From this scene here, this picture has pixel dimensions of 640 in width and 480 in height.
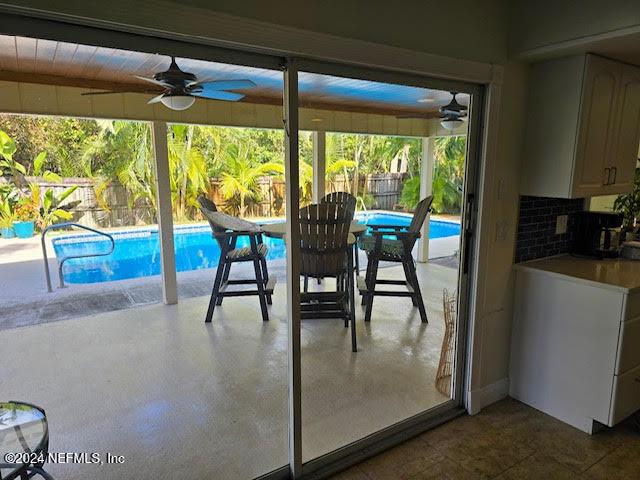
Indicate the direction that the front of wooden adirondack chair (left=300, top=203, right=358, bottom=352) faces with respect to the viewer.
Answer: facing away from the viewer

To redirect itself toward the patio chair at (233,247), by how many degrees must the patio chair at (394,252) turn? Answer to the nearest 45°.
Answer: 0° — it already faces it

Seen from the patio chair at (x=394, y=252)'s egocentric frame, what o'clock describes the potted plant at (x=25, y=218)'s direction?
The potted plant is roughly at 12 o'clock from the patio chair.

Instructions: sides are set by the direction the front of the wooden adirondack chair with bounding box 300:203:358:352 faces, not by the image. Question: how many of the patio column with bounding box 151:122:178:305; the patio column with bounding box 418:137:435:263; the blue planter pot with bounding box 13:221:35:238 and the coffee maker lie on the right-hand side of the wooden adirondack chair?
2

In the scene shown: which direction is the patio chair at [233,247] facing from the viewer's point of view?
to the viewer's right

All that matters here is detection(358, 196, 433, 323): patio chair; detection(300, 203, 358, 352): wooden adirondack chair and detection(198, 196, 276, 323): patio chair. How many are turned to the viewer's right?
1

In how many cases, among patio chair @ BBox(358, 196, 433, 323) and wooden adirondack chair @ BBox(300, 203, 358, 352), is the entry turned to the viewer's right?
0

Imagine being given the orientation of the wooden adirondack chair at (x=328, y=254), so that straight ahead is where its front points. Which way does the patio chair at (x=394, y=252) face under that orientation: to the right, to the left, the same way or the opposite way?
to the left

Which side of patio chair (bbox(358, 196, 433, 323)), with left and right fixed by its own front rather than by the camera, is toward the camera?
left

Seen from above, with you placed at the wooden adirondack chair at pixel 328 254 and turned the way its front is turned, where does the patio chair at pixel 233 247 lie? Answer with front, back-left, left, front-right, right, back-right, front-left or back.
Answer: front-left

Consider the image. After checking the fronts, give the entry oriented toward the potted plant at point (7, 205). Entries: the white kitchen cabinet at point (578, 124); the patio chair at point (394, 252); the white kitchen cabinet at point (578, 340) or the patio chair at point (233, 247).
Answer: the patio chair at point (394, 252)
